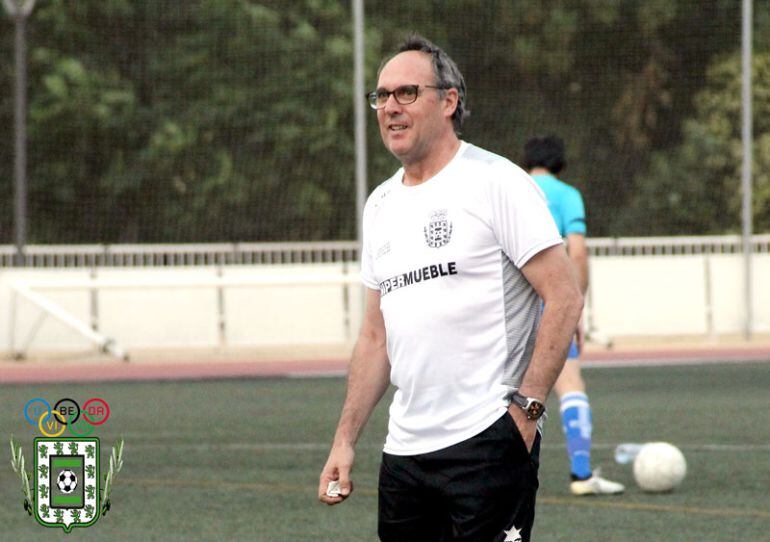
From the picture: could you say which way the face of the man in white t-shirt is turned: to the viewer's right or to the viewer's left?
to the viewer's left

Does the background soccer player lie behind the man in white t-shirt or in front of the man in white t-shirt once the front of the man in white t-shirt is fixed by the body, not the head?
behind

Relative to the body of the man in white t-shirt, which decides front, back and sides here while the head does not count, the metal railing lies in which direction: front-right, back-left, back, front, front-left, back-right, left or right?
back-right

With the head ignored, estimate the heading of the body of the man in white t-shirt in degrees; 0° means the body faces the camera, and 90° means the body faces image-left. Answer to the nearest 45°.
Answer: approximately 45°

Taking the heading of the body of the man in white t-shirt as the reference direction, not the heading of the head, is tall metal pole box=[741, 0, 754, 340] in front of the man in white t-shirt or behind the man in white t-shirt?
behind
